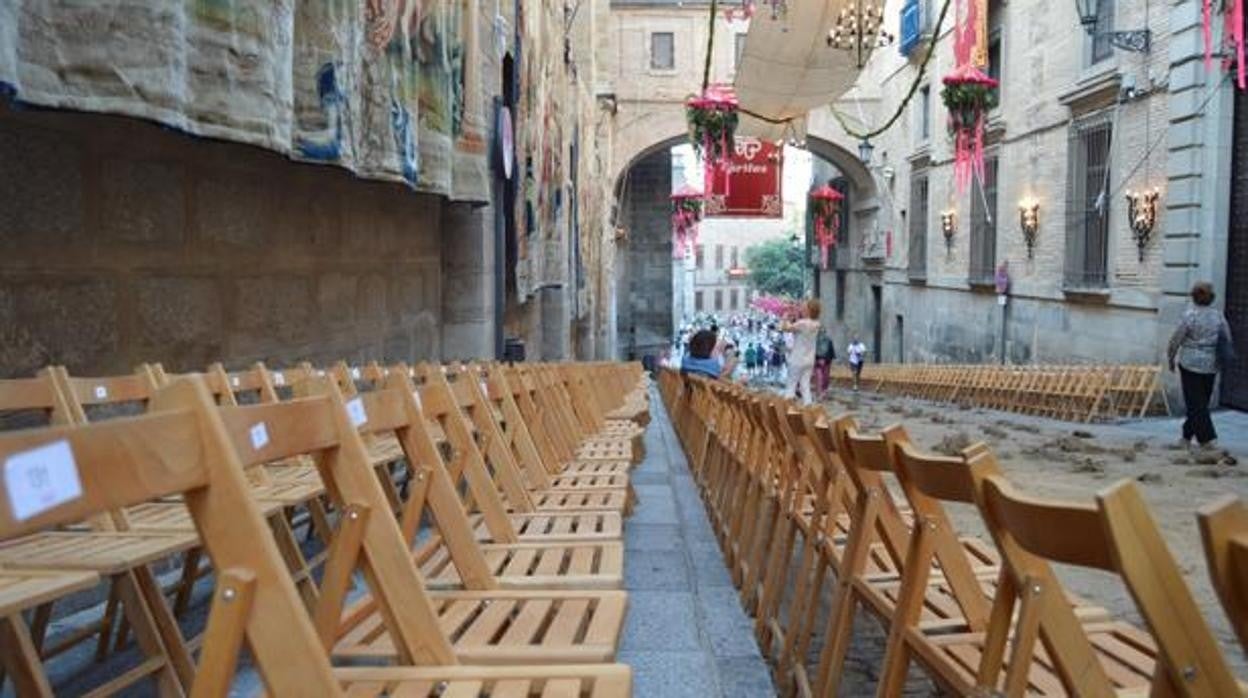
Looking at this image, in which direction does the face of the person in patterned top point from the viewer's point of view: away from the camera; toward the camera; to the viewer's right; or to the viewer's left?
away from the camera

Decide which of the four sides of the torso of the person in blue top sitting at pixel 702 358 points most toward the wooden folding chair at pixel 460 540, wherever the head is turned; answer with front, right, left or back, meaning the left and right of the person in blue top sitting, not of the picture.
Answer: back

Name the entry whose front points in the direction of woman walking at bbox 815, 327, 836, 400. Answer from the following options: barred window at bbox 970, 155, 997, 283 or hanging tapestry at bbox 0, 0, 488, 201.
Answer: the barred window

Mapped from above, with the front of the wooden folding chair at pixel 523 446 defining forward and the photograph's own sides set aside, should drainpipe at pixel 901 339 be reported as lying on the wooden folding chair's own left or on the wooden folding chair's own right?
on the wooden folding chair's own left

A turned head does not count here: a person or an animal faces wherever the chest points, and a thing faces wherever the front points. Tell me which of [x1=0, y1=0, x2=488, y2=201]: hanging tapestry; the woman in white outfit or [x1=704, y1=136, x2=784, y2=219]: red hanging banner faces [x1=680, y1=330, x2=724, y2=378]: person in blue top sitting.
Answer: the red hanging banner

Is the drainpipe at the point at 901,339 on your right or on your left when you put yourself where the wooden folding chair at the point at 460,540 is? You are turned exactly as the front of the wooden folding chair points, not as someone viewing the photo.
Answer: on your left

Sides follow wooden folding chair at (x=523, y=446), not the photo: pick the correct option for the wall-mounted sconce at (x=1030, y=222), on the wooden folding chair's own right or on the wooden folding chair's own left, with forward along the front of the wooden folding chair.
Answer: on the wooden folding chair's own left

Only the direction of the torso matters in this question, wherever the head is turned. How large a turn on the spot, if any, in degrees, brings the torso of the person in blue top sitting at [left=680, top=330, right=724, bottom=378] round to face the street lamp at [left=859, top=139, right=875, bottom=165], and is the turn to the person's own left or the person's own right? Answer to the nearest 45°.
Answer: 0° — they already face it
